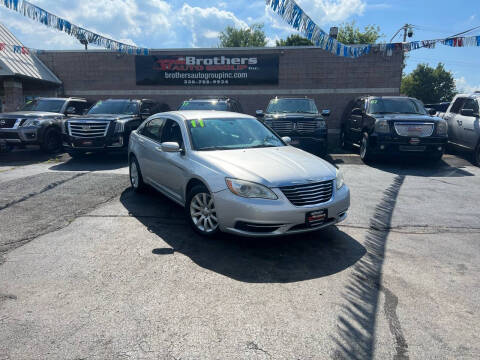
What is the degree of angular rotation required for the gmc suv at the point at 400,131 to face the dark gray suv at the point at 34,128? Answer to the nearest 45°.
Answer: approximately 135° to its right

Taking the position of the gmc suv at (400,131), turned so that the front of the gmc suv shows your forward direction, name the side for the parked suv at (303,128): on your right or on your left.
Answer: on your right

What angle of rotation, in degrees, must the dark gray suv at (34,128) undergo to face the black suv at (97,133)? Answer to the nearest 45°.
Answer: approximately 90° to its left

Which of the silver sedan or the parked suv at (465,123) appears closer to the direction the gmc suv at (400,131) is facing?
the silver sedan

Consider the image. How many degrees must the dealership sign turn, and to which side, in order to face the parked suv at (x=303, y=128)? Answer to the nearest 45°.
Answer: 0° — it already faces it

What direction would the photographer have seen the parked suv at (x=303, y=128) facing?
facing the viewer

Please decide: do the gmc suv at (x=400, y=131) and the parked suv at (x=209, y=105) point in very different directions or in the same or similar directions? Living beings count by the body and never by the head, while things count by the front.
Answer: same or similar directions

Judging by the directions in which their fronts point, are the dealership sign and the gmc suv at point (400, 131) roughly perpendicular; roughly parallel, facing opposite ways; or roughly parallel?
roughly parallel

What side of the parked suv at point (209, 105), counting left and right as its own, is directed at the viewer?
front

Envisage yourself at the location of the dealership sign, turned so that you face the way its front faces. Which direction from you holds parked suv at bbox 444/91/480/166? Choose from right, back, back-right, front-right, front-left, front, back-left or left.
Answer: front-left

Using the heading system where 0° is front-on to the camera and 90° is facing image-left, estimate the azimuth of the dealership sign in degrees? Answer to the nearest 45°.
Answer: approximately 0°

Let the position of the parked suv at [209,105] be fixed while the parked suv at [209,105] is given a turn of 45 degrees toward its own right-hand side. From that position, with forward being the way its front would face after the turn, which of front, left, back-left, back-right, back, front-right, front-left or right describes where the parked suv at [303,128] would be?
left

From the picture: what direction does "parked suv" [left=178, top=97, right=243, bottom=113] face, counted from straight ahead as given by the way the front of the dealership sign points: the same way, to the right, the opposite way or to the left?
the same way

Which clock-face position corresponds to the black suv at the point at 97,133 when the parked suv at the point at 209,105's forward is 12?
The black suv is roughly at 2 o'clock from the parked suv.

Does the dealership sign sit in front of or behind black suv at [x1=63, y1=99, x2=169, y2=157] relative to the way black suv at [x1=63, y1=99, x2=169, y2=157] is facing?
behind

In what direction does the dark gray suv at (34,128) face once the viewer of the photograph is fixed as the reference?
facing the viewer and to the left of the viewer

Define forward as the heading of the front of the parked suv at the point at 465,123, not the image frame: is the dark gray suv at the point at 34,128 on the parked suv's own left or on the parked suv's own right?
on the parked suv's own right

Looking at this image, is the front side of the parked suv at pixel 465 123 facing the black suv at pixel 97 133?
no

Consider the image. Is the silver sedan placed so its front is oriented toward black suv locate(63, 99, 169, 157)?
no

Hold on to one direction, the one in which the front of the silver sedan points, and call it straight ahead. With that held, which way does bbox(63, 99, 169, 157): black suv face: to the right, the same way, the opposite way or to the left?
to the right

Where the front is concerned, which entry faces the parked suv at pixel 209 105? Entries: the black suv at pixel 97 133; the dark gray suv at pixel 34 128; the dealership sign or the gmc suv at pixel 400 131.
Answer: the dealership sign

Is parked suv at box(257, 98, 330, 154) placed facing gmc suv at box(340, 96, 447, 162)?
no
